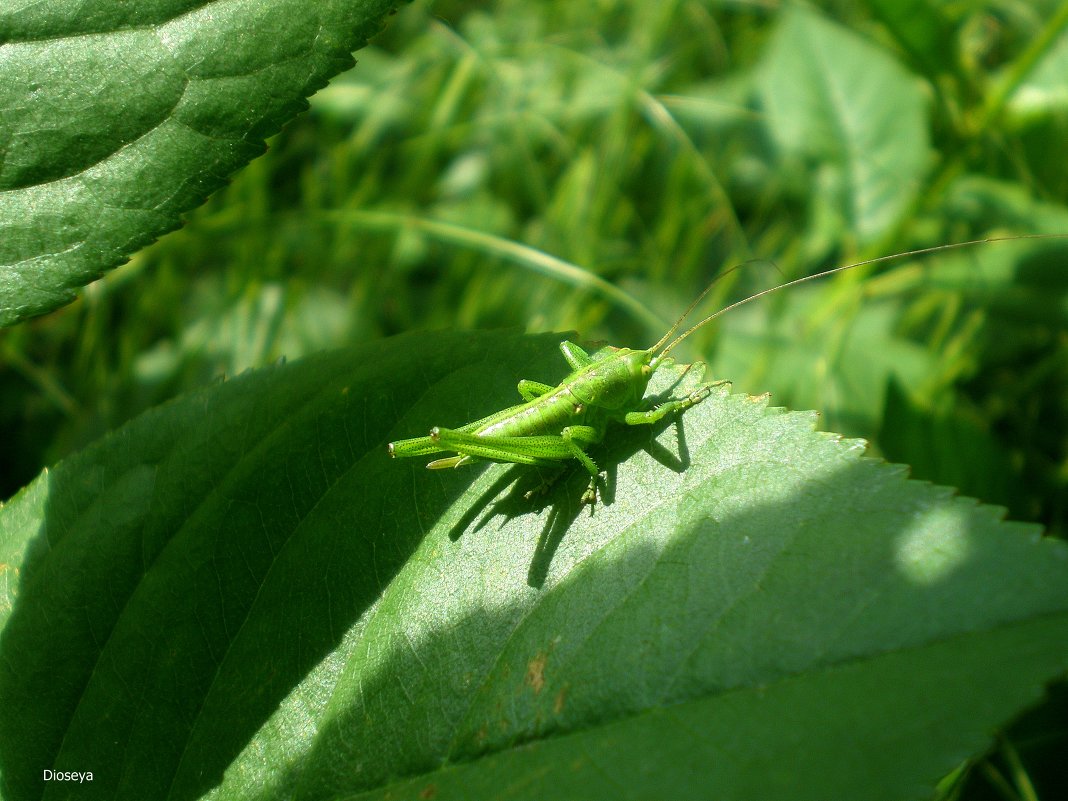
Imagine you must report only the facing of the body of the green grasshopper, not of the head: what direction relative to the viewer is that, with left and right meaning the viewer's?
facing away from the viewer and to the right of the viewer
